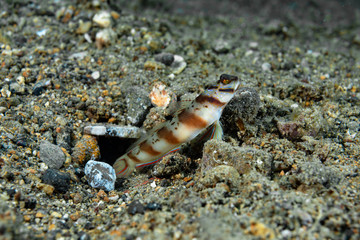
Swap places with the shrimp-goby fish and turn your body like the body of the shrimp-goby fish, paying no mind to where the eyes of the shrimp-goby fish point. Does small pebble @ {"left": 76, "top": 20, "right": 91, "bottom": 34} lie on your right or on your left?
on your left

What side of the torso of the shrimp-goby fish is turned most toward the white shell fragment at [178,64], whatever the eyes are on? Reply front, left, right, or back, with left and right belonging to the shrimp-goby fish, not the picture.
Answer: left

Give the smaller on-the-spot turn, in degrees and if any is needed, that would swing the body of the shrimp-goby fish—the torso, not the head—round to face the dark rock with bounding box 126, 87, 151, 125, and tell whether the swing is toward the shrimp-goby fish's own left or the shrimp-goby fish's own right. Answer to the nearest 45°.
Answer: approximately 135° to the shrimp-goby fish's own left

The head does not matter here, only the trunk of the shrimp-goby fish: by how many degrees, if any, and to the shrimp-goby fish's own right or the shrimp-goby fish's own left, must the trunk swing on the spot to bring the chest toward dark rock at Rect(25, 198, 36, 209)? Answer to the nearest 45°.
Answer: approximately 135° to the shrimp-goby fish's own right

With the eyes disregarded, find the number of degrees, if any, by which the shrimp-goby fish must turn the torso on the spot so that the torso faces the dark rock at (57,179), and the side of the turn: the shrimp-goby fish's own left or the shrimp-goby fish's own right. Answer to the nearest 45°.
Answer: approximately 135° to the shrimp-goby fish's own right

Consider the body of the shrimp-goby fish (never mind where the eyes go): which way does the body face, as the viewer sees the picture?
to the viewer's right

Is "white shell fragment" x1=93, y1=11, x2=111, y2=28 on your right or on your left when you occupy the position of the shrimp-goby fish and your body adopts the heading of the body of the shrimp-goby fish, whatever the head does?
on your left
